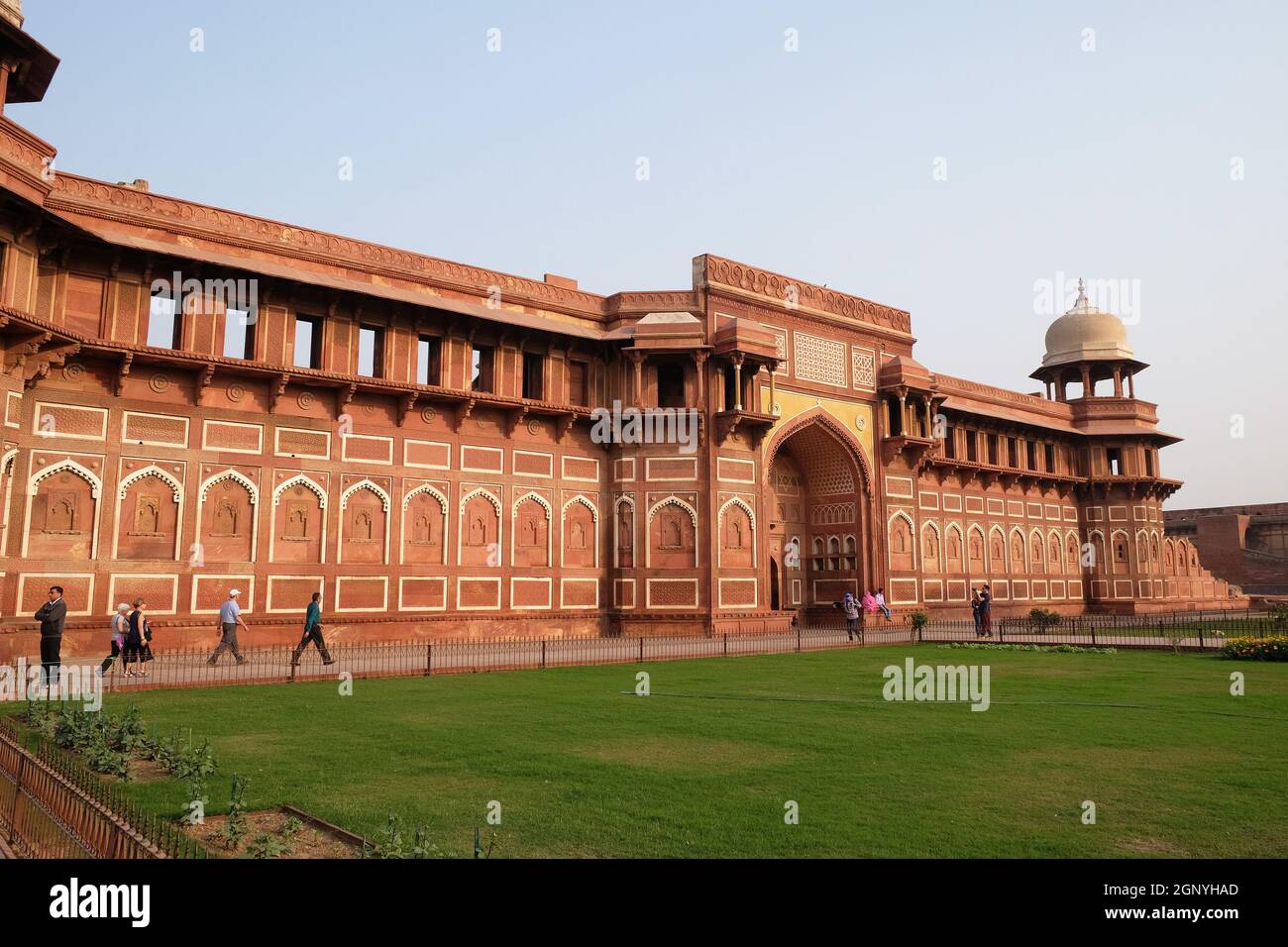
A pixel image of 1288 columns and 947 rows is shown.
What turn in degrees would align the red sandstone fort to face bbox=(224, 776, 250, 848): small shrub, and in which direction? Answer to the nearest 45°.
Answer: approximately 45° to its right

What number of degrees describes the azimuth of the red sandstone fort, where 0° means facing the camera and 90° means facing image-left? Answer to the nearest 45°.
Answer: approximately 315°

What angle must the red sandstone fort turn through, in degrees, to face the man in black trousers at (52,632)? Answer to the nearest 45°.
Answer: approximately 45° to its right

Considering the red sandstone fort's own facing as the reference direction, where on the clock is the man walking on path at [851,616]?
The man walking on path is roughly at 10 o'clock from the red sandstone fort.

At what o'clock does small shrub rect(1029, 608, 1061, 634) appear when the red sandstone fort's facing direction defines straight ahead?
The small shrub is roughly at 10 o'clock from the red sandstone fort.

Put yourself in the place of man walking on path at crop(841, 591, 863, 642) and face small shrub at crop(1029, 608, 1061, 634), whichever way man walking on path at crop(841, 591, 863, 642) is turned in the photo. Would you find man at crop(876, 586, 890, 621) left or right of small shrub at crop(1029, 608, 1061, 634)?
left
